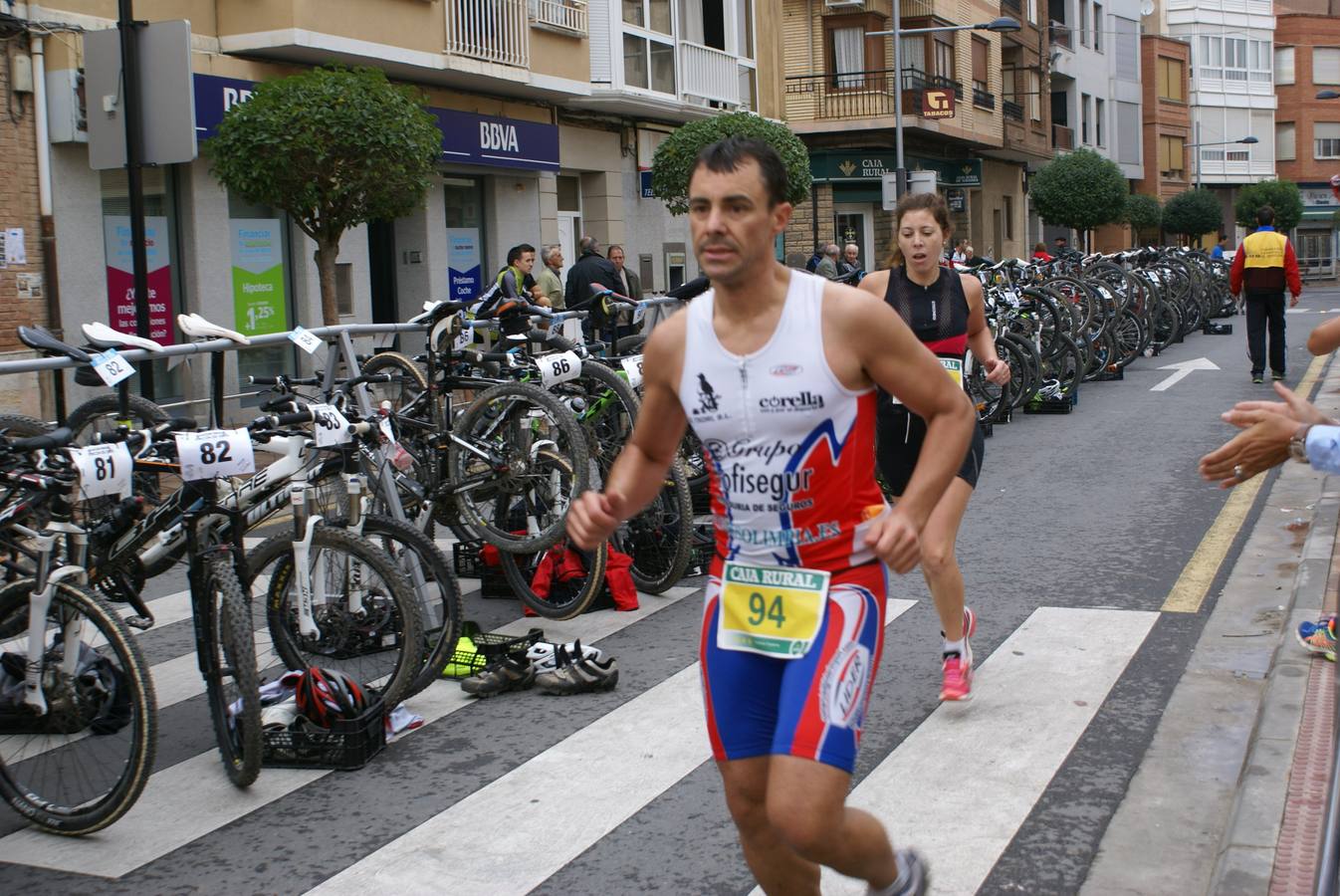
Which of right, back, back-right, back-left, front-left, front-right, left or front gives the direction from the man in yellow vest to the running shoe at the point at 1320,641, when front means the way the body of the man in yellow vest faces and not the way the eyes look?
back

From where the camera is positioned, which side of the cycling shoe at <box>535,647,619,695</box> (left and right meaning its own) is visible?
left

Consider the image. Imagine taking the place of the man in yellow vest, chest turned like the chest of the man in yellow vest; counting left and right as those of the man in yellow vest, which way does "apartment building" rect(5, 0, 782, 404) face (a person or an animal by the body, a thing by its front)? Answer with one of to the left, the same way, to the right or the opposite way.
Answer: to the right

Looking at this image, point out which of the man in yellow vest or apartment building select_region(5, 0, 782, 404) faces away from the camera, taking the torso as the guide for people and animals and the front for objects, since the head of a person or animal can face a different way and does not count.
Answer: the man in yellow vest

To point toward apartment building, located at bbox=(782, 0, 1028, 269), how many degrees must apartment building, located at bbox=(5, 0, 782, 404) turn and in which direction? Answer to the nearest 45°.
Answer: approximately 90° to its left

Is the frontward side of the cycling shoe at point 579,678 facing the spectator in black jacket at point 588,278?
no

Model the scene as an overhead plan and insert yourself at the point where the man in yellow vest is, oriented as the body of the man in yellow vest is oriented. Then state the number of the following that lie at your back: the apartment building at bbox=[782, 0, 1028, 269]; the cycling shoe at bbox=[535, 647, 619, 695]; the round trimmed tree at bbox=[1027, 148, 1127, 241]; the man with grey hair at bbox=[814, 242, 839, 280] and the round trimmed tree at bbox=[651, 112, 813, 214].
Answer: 1

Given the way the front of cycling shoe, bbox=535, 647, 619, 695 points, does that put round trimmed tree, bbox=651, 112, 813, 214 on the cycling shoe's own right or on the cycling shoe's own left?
on the cycling shoe's own right

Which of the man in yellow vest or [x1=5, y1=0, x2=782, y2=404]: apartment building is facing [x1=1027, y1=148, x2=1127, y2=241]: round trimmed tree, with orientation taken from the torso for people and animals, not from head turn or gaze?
the man in yellow vest
